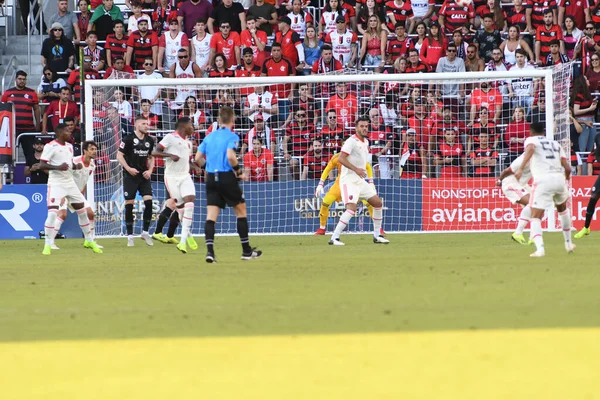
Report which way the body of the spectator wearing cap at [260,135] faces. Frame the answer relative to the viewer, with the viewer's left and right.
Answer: facing the viewer

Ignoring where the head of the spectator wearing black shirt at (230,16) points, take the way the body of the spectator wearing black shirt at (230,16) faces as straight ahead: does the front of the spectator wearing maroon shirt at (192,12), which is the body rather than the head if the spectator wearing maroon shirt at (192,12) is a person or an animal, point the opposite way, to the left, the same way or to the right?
the same way

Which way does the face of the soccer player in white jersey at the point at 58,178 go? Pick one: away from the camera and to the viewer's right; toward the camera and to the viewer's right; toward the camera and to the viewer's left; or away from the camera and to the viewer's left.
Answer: toward the camera and to the viewer's right

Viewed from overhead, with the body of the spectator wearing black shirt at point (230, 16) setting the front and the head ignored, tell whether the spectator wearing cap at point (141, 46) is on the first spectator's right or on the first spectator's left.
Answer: on the first spectator's right

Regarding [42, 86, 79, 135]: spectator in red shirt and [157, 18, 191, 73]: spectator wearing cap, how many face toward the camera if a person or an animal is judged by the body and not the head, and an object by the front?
2

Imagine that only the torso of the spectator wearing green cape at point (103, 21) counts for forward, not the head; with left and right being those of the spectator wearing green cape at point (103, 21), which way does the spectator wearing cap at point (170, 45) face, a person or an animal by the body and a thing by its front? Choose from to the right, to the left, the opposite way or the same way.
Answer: the same way

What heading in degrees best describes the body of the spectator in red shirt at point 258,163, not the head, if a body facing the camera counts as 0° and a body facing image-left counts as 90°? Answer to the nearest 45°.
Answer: approximately 0°

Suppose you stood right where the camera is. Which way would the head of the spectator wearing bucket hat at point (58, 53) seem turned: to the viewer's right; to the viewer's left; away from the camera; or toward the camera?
toward the camera

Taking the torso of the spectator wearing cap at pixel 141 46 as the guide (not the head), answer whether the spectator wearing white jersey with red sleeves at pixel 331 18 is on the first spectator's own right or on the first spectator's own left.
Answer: on the first spectator's own left

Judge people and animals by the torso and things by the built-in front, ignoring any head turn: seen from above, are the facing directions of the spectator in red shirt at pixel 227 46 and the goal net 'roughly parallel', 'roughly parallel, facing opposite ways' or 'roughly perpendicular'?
roughly parallel

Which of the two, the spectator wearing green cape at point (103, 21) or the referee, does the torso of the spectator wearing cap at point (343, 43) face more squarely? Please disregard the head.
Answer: the referee

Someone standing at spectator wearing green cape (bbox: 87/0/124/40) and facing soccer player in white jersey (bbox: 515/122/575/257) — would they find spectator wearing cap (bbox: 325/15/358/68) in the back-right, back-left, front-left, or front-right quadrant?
front-left

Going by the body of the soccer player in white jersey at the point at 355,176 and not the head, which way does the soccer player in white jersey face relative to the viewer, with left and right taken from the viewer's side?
facing the viewer and to the right of the viewer

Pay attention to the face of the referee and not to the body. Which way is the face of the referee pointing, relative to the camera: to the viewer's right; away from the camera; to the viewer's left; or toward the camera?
away from the camera

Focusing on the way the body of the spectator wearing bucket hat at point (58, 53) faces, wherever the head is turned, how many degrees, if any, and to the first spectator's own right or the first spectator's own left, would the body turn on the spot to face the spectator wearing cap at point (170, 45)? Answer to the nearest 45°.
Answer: approximately 90° to the first spectator's own left

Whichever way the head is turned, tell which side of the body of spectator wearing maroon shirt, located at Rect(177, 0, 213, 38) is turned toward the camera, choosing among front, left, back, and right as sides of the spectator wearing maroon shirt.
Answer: front

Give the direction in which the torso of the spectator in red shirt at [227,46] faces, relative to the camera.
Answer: toward the camera

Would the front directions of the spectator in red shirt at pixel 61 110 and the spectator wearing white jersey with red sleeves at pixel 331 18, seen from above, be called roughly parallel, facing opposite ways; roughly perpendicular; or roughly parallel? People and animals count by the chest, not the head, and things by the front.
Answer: roughly parallel
